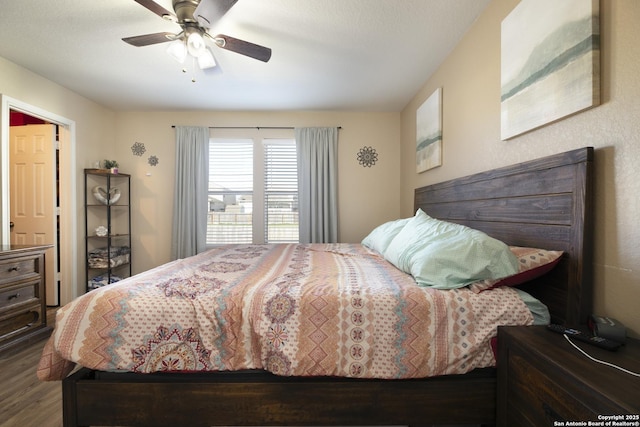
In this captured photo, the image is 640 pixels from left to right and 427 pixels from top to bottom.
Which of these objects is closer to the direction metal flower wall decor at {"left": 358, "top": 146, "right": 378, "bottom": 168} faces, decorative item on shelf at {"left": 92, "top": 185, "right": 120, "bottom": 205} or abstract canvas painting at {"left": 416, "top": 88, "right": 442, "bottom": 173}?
the abstract canvas painting

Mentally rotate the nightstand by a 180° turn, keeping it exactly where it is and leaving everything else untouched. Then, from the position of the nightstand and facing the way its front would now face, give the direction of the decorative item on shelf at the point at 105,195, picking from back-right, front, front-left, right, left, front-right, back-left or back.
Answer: back-left

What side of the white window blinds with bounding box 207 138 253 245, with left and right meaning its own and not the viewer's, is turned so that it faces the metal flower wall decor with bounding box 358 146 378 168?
left

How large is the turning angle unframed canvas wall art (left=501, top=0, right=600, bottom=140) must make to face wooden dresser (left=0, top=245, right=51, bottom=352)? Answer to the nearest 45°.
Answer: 0° — it already faces it

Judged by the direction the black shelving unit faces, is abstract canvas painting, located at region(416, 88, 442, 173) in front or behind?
in front

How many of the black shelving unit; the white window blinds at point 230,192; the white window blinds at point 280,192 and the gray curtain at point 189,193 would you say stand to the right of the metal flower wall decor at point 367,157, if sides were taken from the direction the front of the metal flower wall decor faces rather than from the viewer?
4

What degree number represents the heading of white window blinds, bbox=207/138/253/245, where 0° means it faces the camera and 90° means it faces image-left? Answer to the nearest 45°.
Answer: approximately 0°

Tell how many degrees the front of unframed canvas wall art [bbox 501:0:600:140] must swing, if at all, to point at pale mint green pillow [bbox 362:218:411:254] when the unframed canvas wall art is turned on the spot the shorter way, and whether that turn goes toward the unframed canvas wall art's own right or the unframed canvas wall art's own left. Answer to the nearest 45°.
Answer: approximately 45° to the unframed canvas wall art's own right

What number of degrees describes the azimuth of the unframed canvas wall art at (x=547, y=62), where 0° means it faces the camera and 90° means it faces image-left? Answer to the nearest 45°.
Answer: approximately 45°

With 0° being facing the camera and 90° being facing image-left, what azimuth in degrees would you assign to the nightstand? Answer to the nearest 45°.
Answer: approximately 45°

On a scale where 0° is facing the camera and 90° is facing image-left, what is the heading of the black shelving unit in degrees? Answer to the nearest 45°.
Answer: approximately 315°

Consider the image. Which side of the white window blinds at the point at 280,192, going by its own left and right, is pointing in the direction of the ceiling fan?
front

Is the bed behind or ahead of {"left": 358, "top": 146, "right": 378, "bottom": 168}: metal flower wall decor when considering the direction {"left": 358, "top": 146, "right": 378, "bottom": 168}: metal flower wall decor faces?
ahead

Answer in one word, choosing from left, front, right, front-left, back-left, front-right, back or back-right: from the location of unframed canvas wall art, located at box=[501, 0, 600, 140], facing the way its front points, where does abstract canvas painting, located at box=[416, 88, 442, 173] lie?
right

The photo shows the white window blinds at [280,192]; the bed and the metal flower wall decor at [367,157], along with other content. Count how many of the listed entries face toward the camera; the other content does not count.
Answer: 2

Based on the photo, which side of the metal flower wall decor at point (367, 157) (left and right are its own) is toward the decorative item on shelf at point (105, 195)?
right

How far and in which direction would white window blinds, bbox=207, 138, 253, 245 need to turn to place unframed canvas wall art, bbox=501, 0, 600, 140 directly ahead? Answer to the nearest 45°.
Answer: approximately 45° to its left

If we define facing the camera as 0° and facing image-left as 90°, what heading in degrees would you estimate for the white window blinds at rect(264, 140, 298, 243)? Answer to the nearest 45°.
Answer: approximately 0°

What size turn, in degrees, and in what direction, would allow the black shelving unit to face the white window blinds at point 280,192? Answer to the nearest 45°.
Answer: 0° — it already faces it
